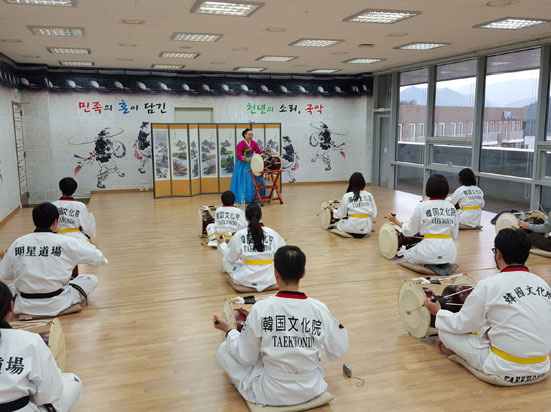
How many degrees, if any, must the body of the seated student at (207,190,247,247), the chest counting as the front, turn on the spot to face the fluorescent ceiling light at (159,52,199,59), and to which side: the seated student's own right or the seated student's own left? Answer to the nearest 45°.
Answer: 0° — they already face it

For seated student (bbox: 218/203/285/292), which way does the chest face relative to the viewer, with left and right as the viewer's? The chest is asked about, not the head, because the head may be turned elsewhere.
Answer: facing away from the viewer

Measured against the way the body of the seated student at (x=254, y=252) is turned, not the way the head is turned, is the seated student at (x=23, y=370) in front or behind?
behind

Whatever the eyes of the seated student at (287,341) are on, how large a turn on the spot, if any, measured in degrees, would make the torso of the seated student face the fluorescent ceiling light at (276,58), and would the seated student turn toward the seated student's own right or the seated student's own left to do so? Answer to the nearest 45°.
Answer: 0° — they already face it

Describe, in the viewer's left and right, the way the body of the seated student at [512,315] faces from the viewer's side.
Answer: facing away from the viewer and to the left of the viewer

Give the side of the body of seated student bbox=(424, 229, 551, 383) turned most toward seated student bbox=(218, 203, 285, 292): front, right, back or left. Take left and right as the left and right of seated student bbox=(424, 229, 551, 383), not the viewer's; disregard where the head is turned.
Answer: front

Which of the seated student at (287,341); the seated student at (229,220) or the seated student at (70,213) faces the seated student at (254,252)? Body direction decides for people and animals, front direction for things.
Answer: the seated student at (287,341)

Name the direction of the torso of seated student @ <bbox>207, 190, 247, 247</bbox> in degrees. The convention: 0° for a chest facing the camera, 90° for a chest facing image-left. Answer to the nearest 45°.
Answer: approximately 180°

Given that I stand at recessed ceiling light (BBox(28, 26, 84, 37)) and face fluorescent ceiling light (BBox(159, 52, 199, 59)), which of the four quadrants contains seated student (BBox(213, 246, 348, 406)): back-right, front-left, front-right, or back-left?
back-right

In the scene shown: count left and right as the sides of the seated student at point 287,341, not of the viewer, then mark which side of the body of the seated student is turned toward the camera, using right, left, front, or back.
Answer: back

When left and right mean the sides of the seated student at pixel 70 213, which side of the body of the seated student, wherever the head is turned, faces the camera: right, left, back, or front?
back

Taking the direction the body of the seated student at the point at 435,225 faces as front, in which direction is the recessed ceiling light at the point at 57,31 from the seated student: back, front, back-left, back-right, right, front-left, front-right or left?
front-left

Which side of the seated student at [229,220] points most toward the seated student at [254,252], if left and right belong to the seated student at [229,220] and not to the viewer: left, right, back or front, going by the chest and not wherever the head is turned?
back
